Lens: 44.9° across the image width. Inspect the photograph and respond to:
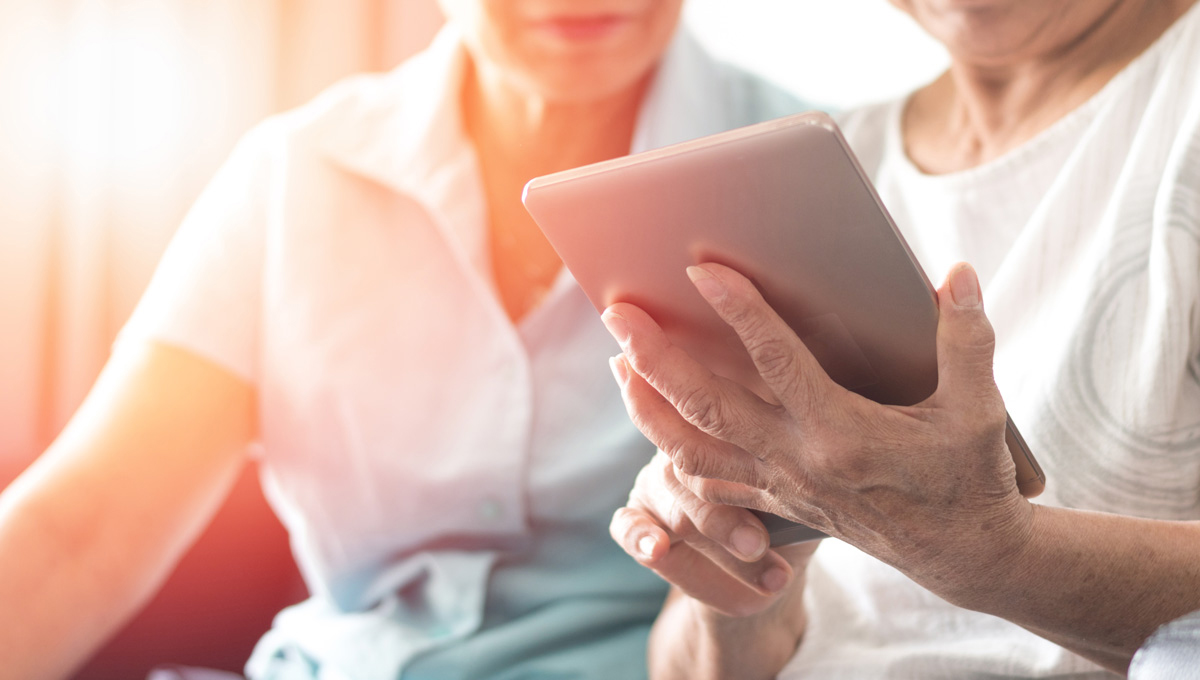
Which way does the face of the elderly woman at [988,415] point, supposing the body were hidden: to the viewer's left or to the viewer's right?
to the viewer's left

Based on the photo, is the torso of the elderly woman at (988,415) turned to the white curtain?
no

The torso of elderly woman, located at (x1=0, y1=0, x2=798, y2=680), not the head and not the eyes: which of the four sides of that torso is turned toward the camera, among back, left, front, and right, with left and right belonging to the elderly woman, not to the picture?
front

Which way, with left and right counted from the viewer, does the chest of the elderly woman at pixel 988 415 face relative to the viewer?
facing the viewer and to the left of the viewer

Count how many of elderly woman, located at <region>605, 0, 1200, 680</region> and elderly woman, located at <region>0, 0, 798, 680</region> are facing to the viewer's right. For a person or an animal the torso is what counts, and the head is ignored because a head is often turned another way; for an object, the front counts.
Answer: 0
